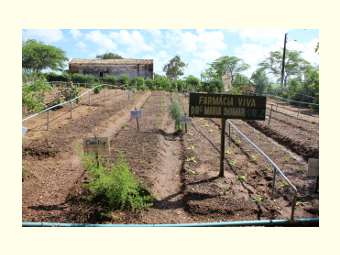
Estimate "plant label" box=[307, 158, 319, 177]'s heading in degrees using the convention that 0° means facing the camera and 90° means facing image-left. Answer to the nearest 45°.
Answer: approximately 0°

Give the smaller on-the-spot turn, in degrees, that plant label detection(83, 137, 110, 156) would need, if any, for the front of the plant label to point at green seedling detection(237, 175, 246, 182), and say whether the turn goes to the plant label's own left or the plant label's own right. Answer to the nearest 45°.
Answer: approximately 90° to the plant label's own left

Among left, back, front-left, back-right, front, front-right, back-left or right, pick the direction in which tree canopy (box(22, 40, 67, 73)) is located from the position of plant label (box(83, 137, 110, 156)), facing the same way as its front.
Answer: back

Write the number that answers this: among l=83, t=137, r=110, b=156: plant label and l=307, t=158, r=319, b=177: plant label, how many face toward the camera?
2

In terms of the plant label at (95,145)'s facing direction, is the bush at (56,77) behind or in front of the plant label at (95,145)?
behind

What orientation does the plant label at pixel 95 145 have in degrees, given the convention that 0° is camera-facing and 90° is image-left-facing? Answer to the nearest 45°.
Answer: approximately 0°

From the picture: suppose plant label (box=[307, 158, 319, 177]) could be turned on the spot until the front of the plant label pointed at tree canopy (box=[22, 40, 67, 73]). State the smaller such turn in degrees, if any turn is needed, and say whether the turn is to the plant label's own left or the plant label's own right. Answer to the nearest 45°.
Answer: approximately 135° to the plant label's own right

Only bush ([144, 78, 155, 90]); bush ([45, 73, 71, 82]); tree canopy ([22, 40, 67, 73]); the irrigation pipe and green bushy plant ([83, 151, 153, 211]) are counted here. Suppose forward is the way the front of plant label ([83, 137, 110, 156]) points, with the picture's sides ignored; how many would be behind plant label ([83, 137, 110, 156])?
3

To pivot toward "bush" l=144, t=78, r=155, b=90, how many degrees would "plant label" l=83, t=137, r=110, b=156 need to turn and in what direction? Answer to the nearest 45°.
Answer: approximately 180°
